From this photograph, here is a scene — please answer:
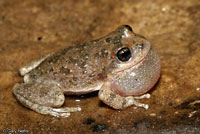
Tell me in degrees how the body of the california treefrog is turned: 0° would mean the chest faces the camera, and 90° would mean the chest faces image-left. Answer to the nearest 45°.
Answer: approximately 270°
